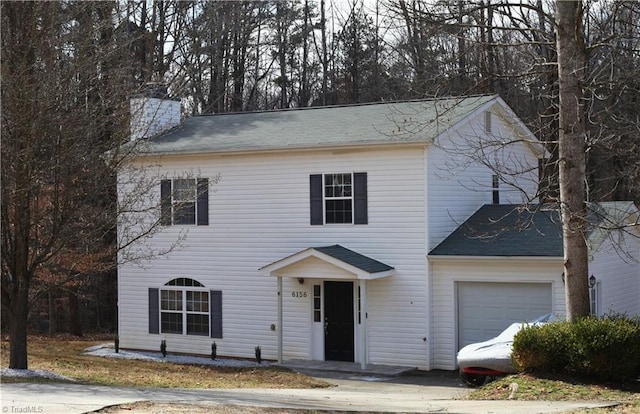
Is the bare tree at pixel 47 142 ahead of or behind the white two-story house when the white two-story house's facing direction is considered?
ahead

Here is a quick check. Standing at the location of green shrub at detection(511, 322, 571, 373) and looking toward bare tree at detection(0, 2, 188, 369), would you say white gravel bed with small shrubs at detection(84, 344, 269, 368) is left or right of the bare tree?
right

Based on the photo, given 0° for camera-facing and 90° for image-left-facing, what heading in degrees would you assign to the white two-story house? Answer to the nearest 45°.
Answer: approximately 45°

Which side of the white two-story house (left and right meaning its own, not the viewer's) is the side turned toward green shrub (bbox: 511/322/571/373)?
front

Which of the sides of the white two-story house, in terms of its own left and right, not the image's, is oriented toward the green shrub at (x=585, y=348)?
left

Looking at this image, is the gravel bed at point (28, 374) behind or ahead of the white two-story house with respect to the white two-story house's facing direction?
ahead

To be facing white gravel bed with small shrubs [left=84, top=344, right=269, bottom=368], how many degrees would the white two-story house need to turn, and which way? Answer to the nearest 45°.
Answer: approximately 45° to its right
